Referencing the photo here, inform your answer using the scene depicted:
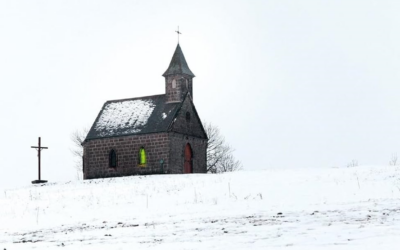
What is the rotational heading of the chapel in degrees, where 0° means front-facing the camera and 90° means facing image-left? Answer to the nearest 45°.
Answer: approximately 315°
